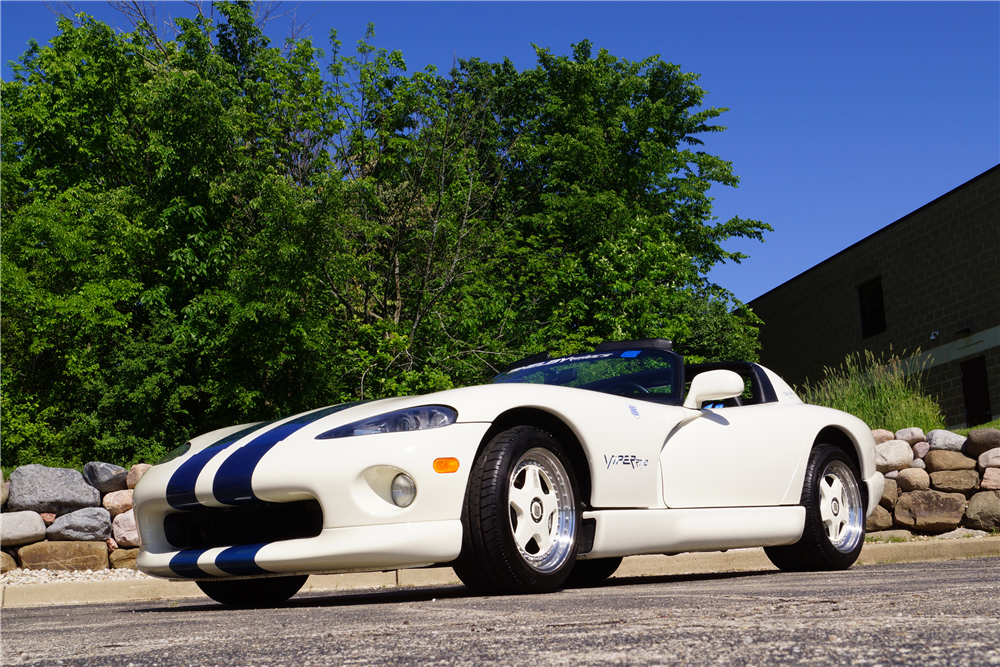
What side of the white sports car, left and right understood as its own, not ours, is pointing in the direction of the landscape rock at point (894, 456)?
back

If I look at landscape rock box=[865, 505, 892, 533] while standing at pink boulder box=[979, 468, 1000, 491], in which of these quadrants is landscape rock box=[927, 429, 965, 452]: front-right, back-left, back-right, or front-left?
front-right

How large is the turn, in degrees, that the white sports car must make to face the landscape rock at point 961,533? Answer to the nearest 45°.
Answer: approximately 180°

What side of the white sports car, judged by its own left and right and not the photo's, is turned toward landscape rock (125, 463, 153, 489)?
right

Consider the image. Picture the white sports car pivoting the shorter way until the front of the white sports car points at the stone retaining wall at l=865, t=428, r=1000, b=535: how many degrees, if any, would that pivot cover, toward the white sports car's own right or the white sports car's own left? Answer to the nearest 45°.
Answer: approximately 180°

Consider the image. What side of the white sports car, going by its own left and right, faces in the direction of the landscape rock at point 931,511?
back

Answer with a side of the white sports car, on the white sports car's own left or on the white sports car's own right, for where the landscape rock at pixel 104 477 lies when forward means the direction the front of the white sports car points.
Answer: on the white sports car's own right

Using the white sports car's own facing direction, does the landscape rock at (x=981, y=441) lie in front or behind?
behind

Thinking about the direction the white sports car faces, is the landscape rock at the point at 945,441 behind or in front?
behind

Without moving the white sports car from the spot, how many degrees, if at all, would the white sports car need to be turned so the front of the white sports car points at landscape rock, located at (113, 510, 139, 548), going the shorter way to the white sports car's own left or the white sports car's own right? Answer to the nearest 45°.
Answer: approximately 90° to the white sports car's own right

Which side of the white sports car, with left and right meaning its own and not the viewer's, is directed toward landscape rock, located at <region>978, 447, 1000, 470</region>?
back

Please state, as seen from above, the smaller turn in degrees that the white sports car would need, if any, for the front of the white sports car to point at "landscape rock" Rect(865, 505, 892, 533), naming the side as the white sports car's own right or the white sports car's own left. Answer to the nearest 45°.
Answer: approximately 180°

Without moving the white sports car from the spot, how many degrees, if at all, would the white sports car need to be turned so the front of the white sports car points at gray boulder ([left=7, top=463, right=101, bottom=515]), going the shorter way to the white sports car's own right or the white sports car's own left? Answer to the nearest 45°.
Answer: approximately 90° to the white sports car's own right

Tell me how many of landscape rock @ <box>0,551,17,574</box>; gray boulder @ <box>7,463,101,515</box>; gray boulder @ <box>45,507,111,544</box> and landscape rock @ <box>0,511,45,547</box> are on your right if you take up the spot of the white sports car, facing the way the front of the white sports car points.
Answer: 4

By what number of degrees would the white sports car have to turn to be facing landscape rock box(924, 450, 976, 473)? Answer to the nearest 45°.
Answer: approximately 180°

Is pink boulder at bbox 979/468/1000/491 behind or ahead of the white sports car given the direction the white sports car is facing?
behind
